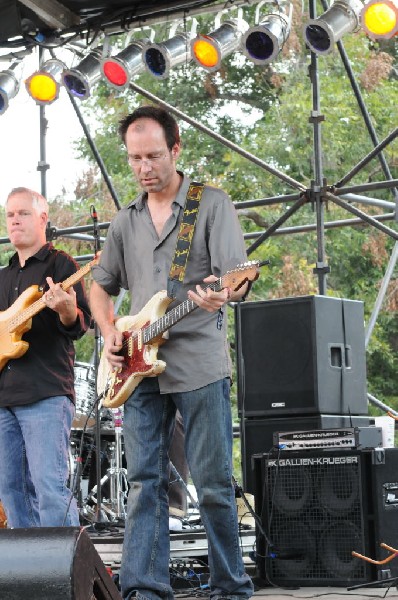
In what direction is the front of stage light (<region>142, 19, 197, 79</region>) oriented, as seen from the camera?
facing the viewer and to the left of the viewer
